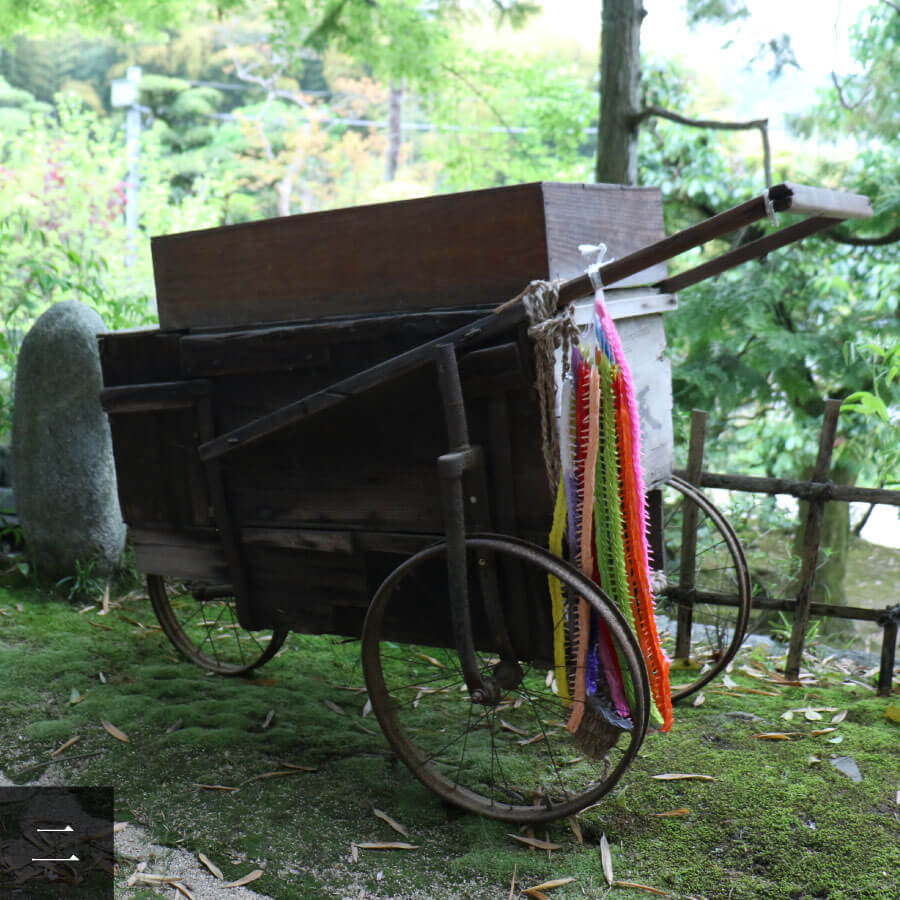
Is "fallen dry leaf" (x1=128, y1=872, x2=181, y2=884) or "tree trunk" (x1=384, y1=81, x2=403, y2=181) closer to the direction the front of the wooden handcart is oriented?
the tree trunk

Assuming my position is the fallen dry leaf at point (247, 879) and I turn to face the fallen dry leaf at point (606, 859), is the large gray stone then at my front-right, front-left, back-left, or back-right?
back-left

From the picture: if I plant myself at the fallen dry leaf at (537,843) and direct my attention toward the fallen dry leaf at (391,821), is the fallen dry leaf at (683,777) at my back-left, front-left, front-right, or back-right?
back-right
